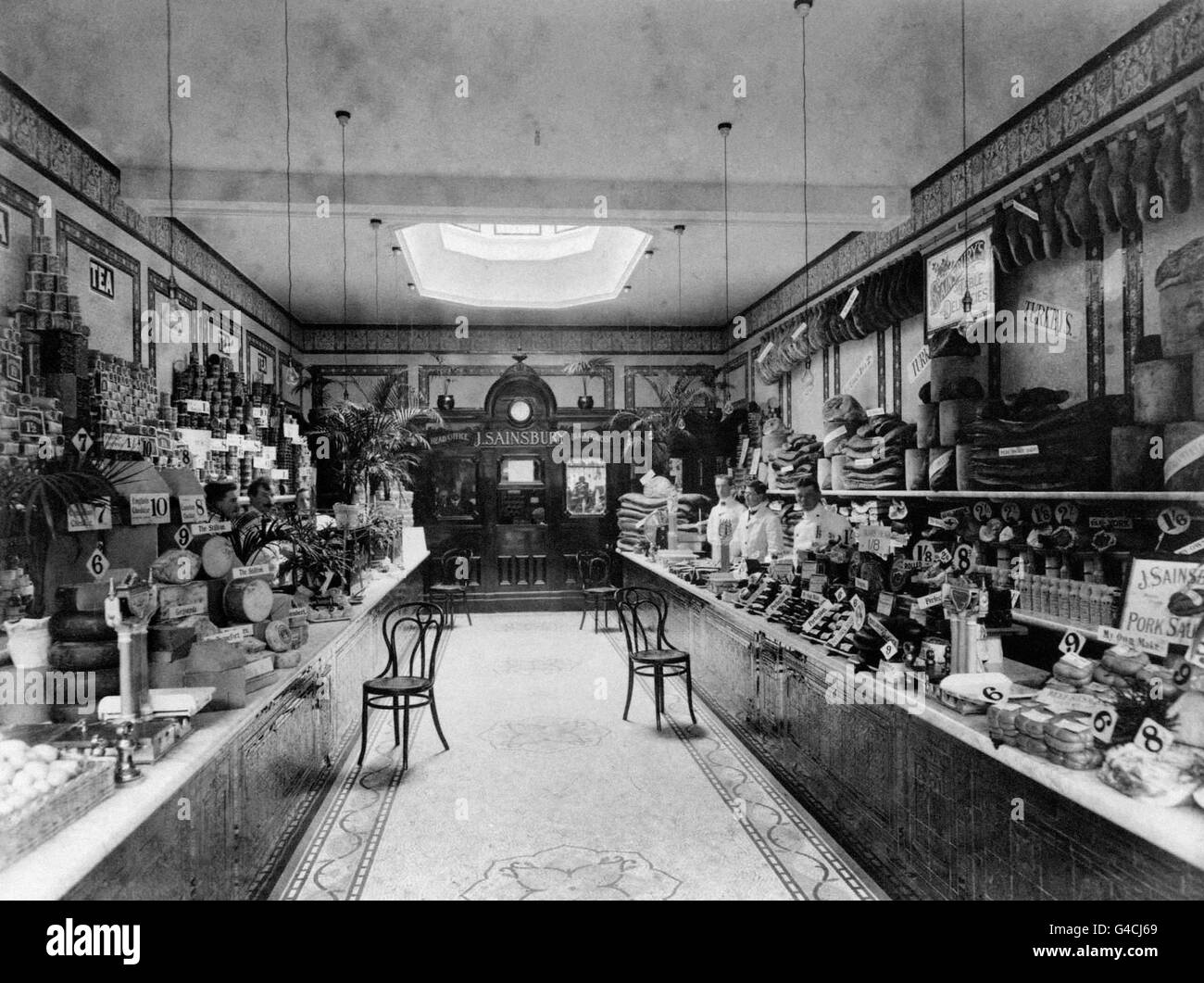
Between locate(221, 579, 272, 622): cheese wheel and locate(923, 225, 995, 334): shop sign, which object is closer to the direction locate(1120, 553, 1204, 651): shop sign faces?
the cheese wheel

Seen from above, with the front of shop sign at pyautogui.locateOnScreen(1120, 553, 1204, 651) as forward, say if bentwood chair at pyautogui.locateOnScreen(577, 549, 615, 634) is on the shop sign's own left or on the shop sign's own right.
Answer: on the shop sign's own right

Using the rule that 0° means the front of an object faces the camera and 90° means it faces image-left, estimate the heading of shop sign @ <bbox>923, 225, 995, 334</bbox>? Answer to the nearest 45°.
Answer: approximately 45°

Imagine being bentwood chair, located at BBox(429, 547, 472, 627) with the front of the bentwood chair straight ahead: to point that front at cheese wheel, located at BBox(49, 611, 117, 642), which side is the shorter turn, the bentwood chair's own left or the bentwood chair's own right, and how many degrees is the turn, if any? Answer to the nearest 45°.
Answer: approximately 45° to the bentwood chair's own left

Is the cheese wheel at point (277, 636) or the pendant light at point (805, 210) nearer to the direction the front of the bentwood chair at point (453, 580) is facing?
the cheese wheel

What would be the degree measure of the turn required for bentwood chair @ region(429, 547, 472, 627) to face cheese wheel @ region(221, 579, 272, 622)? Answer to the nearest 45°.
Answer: approximately 45° to its left

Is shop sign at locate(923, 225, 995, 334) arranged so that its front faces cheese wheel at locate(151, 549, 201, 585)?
yes

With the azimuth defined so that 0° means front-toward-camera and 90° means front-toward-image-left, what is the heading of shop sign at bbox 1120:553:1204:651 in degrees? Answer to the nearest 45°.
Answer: approximately 0°

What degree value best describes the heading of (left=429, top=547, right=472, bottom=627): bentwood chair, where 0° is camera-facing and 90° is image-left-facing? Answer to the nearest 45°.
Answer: approximately 45°

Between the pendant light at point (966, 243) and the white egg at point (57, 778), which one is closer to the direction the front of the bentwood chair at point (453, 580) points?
the white egg

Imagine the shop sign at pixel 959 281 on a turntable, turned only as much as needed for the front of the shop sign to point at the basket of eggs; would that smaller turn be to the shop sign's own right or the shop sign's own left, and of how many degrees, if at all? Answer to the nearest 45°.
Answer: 0° — it already faces it
